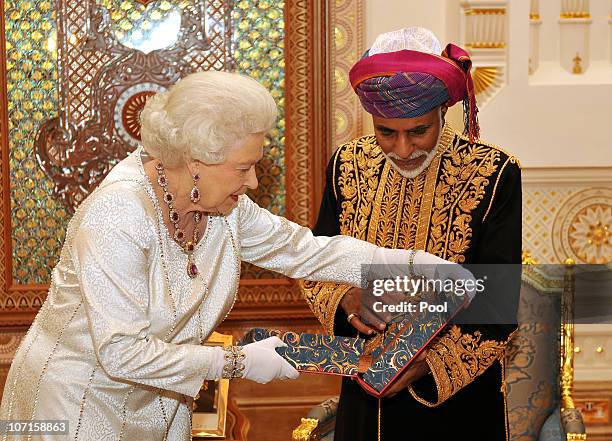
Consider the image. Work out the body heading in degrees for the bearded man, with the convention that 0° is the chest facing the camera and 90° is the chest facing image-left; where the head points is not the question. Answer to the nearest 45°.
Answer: approximately 45°

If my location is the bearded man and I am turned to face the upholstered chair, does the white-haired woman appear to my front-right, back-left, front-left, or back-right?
back-left

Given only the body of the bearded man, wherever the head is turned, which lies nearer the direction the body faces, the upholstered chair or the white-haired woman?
the white-haired woman

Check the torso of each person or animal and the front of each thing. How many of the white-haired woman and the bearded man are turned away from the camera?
0

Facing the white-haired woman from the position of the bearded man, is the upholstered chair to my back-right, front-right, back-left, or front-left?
back-right

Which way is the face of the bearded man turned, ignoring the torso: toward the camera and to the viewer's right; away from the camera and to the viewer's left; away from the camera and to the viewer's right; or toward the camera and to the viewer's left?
toward the camera and to the viewer's left

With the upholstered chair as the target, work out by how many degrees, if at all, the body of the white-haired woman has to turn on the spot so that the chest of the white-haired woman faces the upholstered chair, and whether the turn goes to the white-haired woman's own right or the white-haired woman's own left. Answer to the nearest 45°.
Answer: approximately 90° to the white-haired woman's own left

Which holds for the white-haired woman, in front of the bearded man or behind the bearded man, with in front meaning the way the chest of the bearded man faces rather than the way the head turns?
in front

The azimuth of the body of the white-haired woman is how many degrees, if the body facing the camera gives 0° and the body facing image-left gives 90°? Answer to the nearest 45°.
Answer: approximately 315°

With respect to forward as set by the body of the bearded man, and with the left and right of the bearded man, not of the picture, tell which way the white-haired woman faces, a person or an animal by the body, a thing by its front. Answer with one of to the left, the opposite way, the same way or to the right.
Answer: to the left

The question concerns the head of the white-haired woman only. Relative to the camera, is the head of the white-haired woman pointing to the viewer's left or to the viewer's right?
to the viewer's right
